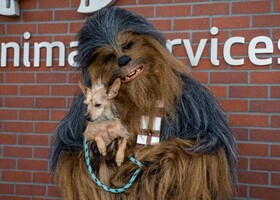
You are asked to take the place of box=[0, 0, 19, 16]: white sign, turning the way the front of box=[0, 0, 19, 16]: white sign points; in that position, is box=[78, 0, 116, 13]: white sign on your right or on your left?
on your left

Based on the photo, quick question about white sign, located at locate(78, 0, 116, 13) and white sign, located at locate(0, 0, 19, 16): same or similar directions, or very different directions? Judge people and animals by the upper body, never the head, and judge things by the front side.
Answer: same or similar directions

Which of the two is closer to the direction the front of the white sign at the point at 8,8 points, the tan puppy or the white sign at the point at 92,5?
the tan puppy

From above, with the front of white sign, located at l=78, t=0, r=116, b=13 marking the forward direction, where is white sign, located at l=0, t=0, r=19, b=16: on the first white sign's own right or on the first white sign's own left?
on the first white sign's own right

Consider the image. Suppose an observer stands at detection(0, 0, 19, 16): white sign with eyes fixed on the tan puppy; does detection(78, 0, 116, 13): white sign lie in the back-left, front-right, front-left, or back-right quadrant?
front-left

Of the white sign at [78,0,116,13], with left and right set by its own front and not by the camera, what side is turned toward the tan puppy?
front

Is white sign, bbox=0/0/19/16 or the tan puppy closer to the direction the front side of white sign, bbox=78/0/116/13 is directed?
the tan puppy

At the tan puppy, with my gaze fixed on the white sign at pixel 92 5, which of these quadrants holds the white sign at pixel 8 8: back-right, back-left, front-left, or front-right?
front-left

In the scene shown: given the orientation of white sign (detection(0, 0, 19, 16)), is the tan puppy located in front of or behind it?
in front

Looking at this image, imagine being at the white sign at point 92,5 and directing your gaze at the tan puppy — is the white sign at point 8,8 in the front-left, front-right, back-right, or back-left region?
back-right

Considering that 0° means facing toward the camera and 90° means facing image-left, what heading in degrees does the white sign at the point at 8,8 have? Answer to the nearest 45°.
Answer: approximately 0°

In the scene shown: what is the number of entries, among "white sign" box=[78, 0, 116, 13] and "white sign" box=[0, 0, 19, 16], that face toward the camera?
2
